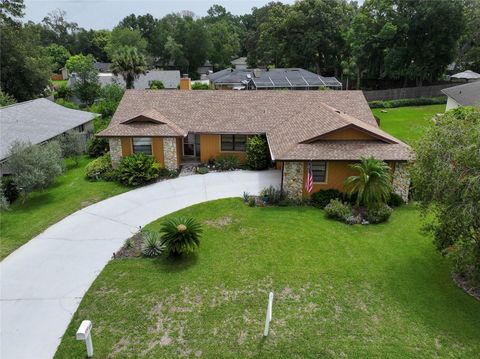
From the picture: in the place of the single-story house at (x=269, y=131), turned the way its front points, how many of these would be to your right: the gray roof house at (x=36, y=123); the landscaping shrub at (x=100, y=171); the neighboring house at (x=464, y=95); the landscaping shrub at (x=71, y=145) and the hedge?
3

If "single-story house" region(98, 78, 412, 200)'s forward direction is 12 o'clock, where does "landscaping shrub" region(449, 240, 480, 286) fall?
The landscaping shrub is roughly at 11 o'clock from the single-story house.

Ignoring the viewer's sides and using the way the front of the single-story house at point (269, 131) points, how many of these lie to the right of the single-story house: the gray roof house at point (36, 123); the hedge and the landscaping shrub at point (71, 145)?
2

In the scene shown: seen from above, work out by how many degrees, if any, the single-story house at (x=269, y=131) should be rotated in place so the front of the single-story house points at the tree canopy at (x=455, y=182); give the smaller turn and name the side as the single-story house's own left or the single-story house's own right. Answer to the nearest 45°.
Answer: approximately 45° to the single-story house's own left

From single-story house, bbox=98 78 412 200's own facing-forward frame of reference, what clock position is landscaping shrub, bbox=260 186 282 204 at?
The landscaping shrub is roughly at 12 o'clock from the single-story house.

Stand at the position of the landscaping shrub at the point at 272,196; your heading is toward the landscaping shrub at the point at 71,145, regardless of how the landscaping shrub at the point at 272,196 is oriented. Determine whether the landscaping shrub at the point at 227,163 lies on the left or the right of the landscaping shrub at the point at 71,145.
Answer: right

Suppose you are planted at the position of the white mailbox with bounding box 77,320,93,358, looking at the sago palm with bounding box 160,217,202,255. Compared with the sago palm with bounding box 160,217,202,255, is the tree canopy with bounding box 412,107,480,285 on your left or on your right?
right

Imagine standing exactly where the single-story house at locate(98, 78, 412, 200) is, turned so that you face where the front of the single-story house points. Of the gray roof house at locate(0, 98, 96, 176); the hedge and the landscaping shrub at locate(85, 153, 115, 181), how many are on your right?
2

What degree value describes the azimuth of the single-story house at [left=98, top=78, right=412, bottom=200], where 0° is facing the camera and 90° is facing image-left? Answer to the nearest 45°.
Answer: approximately 0°

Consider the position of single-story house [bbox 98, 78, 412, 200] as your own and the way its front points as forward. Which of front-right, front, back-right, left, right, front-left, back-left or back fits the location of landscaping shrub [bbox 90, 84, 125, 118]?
back-right

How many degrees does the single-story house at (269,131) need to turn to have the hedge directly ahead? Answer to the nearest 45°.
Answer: approximately 135° to its left

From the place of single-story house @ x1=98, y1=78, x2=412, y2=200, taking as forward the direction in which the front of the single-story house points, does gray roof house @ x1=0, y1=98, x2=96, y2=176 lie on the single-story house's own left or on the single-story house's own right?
on the single-story house's own right

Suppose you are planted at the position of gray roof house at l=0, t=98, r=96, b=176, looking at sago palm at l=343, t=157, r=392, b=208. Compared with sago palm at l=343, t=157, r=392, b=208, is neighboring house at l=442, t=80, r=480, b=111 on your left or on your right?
left

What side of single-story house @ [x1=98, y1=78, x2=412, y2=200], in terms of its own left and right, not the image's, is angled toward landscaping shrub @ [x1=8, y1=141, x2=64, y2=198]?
right

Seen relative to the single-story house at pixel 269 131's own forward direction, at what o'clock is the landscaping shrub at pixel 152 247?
The landscaping shrub is roughly at 1 o'clock from the single-story house.

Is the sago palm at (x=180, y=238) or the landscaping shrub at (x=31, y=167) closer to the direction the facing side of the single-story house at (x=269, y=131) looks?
the sago palm
